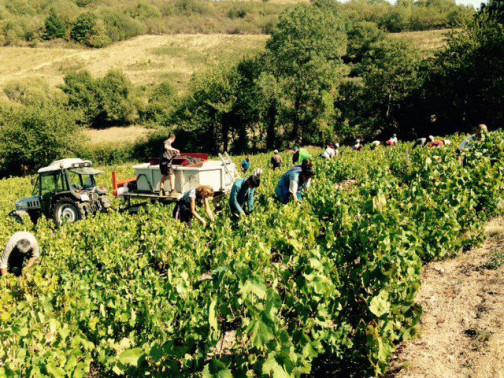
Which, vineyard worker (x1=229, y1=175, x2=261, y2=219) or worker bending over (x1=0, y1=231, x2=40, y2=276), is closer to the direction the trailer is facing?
the worker bending over

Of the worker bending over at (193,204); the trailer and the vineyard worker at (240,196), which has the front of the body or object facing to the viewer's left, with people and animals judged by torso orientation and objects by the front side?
the trailer

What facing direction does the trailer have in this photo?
to the viewer's left

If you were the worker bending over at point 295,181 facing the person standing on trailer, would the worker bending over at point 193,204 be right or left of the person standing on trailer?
left

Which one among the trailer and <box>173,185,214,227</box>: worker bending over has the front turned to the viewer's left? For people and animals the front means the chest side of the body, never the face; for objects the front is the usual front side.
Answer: the trailer
